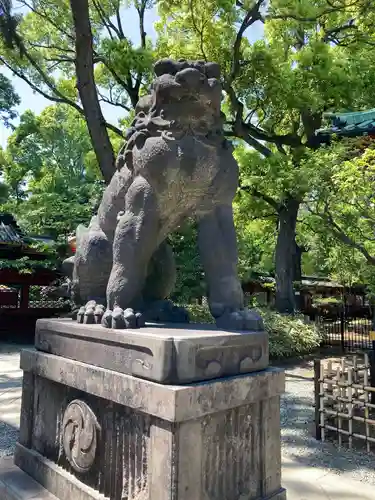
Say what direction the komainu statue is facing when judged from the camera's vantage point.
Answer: facing the viewer and to the right of the viewer

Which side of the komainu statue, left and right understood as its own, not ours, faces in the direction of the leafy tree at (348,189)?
left

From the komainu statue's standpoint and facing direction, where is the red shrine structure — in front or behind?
behind

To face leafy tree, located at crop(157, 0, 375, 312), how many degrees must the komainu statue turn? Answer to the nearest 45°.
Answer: approximately 135° to its left

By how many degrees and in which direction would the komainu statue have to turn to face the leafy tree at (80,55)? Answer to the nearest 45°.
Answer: approximately 135° to its left

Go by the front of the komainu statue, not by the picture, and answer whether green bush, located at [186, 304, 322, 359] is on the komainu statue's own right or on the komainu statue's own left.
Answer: on the komainu statue's own left

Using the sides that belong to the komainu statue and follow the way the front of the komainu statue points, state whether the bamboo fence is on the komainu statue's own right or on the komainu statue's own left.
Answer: on the komainu statue's own left

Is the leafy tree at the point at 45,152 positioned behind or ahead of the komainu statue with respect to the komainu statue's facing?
behind
